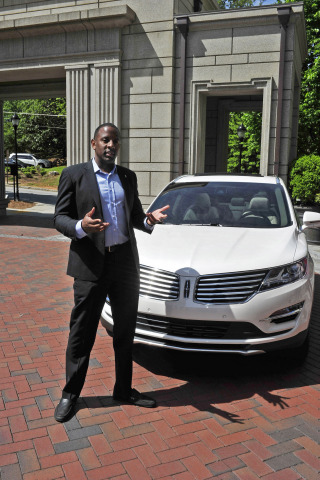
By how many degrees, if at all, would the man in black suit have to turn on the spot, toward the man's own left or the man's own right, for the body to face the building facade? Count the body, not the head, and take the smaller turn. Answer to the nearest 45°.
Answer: approximately 135° to the man's own left

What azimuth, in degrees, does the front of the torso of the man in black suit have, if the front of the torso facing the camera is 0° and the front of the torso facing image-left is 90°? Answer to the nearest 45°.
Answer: approximately 315°

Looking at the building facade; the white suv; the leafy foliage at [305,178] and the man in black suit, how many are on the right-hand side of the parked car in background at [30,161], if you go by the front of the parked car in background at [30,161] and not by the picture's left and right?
4

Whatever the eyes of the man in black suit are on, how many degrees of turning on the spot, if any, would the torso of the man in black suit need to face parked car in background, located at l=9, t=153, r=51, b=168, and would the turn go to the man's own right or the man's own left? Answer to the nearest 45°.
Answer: approximately 135° to the man's own left

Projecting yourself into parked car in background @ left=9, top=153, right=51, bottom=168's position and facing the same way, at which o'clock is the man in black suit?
The man in black suit is roughly at 3 o'clock from the parked car in background.

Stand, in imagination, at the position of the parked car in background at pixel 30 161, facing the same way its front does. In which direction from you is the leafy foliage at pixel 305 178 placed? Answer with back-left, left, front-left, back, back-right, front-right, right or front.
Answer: right

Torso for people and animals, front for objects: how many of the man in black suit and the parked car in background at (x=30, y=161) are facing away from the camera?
0

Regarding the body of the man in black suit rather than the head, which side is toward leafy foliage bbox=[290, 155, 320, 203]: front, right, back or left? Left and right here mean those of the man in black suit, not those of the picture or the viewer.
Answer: left
